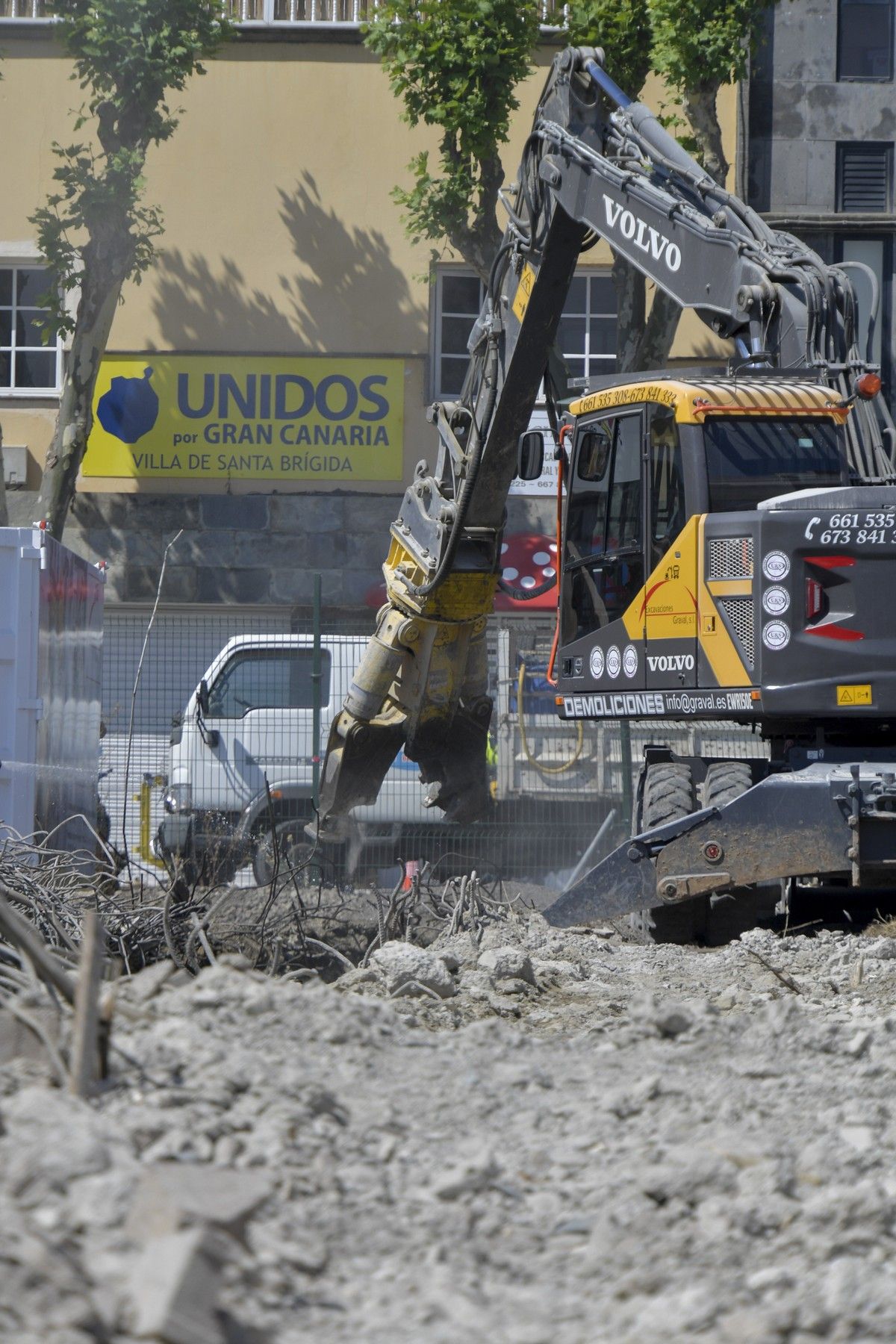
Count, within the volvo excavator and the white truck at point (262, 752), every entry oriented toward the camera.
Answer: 0

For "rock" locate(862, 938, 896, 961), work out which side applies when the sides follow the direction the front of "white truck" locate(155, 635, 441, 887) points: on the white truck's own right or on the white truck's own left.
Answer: on the white truck's own left

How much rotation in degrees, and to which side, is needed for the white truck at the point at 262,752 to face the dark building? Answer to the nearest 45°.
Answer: approximately 135° to its right

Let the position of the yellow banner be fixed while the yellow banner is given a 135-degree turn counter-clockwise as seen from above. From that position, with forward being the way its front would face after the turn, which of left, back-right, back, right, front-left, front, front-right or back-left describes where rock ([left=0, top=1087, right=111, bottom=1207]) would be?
back-right

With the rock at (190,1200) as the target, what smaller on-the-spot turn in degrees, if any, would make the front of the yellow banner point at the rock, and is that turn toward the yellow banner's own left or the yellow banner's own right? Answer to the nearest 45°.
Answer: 0° — it already faces it

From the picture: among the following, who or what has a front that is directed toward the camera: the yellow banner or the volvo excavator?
the yellow banner

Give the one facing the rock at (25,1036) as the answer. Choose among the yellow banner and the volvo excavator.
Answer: the yellow banner

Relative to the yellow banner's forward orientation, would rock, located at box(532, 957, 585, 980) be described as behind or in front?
in front

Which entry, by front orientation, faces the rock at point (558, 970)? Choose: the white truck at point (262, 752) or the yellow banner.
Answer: the yellow banner

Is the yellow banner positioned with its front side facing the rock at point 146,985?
yes

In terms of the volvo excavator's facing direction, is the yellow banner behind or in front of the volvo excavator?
in front

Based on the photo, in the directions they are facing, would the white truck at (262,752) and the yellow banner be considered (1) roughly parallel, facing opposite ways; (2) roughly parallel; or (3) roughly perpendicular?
roughly perpendicular

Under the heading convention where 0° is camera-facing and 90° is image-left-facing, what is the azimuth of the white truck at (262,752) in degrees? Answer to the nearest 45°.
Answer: approximately 90°

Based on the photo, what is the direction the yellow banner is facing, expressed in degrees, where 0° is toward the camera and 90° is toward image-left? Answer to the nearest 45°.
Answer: approximately 0°

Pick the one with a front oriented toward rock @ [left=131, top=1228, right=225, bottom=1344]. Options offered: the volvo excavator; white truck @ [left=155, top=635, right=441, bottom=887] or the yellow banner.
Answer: the yellow banner
